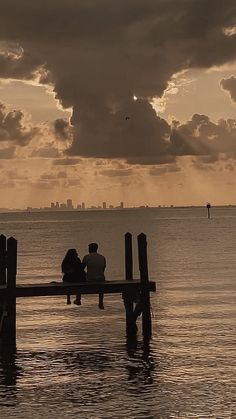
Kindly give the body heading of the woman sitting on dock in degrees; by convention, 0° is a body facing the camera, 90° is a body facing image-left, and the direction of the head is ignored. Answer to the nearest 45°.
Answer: approximately 180°
